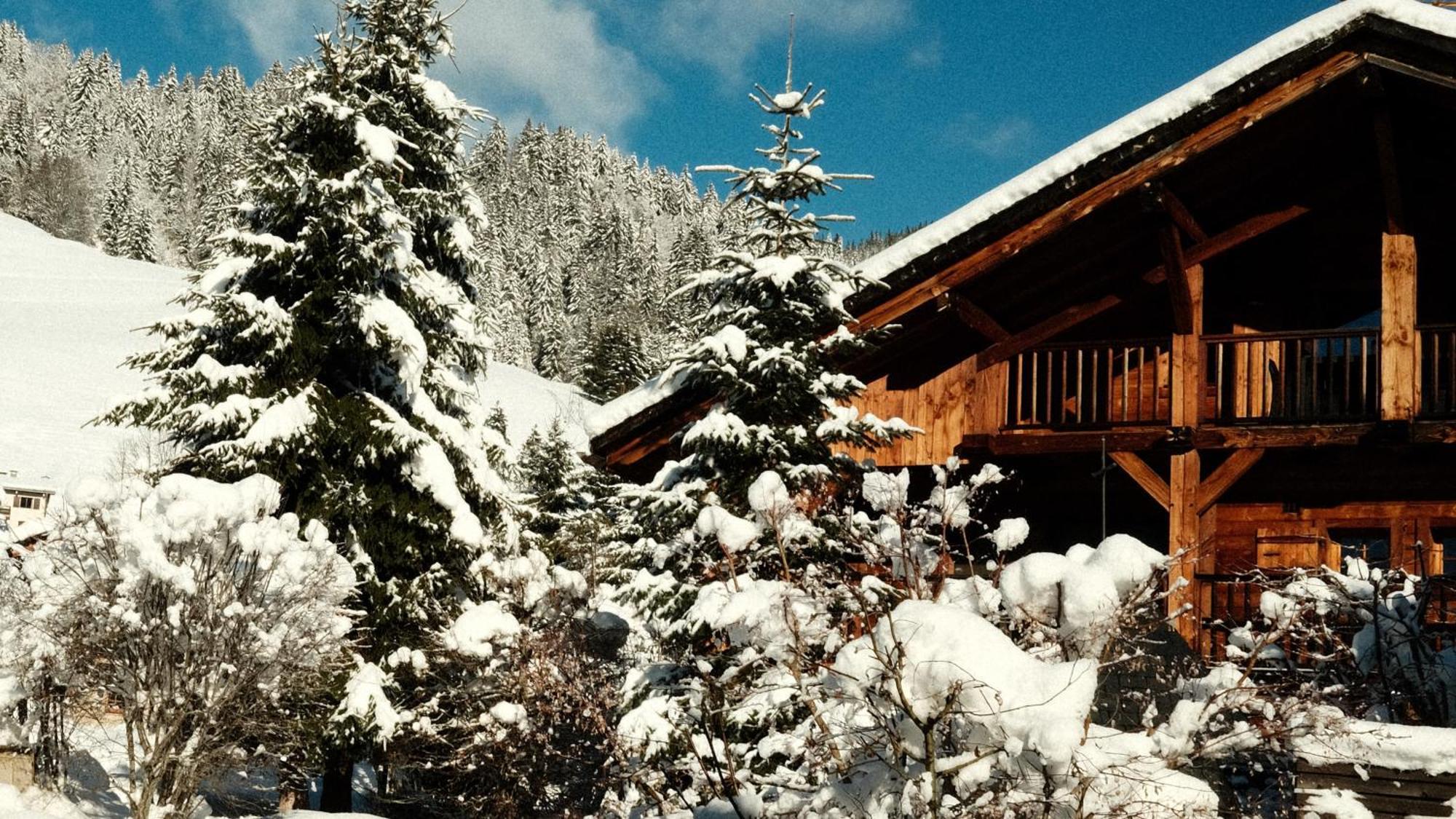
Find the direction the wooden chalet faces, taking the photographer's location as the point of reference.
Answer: facing the viewer

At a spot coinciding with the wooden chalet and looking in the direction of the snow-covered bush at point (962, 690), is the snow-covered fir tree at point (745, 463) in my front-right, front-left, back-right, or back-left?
front-right

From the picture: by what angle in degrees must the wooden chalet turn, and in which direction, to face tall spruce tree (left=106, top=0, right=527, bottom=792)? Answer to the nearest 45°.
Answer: approximately 90° to its right

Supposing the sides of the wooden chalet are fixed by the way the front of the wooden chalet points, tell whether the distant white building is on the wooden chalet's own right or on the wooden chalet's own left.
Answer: on the wooden chalet's own right

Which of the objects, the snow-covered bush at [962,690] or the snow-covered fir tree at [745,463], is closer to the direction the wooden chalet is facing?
the snow-covered bush

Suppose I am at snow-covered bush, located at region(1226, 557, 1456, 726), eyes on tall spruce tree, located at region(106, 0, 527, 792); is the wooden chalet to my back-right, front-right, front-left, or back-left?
front-right

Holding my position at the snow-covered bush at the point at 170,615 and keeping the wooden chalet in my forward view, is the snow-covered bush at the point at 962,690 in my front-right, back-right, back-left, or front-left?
front-right

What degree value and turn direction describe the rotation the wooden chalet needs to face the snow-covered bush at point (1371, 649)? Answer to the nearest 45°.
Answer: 0° — it already faces it

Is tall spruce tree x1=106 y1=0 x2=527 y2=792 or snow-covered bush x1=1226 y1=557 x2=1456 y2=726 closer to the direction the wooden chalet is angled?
the snow-covered bush

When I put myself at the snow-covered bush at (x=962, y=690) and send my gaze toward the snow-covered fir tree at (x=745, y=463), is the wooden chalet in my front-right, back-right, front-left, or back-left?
front-right

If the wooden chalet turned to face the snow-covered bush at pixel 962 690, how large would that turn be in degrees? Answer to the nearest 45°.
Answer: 0° — it already faces it

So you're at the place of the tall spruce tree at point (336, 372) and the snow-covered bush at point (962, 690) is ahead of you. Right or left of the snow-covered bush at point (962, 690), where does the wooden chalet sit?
left

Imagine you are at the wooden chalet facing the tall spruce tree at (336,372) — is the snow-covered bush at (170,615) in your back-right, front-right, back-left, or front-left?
front-left
